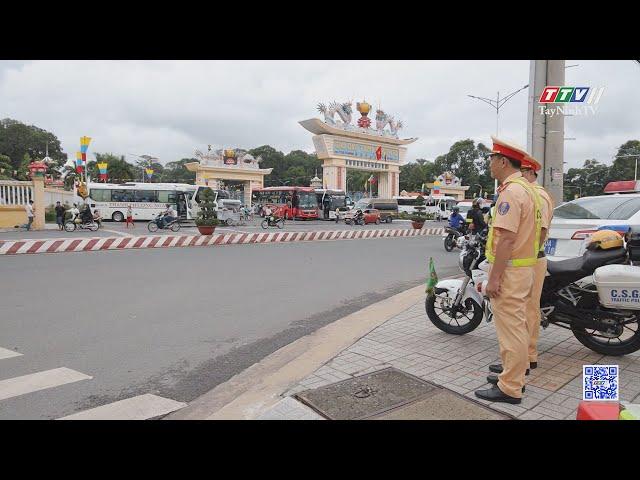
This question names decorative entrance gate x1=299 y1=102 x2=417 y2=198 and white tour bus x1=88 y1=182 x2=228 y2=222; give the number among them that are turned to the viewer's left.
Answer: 0

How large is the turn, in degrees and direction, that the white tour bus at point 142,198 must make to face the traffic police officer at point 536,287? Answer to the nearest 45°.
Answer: approximately 90° to its right

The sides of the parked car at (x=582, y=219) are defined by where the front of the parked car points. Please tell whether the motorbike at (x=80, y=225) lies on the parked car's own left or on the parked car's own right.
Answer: on the parked car's own left

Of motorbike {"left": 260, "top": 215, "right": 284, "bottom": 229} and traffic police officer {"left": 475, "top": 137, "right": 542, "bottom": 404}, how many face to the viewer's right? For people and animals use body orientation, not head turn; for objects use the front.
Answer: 0

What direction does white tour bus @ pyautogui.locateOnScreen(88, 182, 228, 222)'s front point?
to the viewer's right

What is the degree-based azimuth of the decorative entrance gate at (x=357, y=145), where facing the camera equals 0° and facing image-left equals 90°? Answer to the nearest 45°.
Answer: approximately 315°

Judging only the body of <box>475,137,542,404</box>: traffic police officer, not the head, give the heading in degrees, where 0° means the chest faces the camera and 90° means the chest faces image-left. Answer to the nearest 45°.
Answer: approximately 90°

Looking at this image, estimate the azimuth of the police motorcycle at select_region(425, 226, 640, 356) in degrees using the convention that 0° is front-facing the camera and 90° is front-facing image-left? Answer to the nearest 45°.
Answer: approximately 90°

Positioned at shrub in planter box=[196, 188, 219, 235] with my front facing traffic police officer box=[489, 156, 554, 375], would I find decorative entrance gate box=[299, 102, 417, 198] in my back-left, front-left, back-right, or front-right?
back-left

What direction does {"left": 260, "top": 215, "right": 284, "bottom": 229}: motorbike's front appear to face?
to the viewer's left

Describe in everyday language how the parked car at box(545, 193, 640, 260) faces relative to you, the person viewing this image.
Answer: facing away from the viewer and to the right of the viewer
